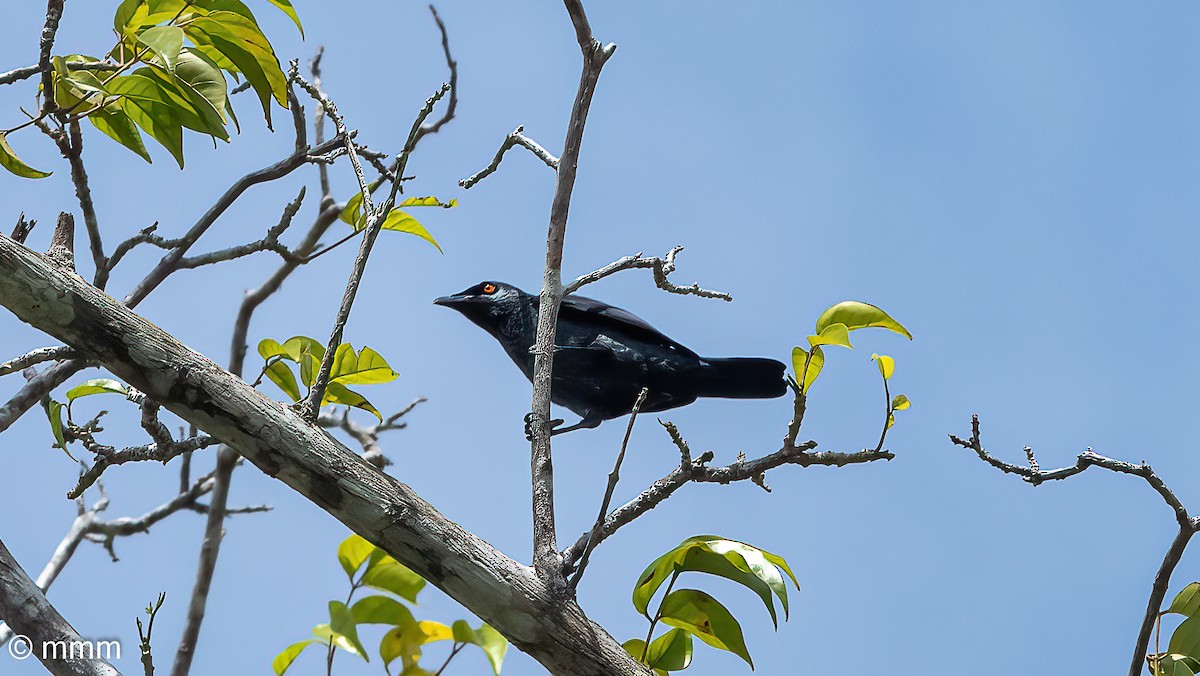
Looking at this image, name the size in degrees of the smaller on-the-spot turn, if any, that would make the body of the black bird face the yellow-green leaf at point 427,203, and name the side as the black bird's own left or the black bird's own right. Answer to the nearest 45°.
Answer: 0° — it already faces it

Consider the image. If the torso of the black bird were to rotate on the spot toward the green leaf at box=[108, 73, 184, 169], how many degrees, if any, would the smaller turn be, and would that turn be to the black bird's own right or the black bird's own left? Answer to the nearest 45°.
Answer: approximately 45° to the black bird's own left

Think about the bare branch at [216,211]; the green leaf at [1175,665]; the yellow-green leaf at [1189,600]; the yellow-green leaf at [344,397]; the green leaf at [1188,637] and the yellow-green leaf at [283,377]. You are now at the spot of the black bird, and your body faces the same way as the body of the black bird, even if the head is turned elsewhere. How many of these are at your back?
3

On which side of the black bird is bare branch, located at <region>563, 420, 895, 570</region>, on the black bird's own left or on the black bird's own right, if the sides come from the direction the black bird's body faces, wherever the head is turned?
on the black bird's own left

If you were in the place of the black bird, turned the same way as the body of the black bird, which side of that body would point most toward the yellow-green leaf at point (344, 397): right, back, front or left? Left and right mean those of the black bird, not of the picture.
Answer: front

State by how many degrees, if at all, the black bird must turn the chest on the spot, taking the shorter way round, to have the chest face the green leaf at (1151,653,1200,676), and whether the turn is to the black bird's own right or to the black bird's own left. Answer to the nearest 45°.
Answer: approximately 180°

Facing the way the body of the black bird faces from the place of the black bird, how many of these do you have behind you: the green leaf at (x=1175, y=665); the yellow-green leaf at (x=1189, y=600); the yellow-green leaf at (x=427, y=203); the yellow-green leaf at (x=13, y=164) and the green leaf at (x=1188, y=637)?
3

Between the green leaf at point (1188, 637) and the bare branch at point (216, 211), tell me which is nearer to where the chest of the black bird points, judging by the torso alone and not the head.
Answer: the bare branch

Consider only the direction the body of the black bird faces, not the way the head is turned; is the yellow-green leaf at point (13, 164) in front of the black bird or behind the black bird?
in front

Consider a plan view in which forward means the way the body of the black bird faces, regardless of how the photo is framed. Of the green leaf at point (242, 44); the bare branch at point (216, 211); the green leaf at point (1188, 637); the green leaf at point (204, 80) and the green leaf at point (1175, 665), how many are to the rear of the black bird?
2

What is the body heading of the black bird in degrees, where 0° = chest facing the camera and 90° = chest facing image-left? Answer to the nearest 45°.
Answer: approximately 90°
